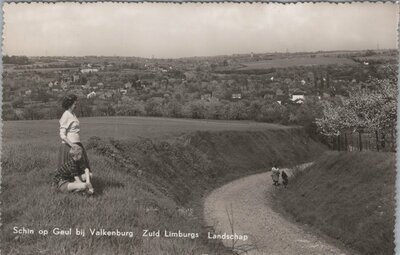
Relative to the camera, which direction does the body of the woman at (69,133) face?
to the viewer's right

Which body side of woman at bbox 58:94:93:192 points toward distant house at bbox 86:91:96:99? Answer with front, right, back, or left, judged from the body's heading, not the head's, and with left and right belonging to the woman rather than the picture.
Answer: left

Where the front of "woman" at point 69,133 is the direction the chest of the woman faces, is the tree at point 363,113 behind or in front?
in front
